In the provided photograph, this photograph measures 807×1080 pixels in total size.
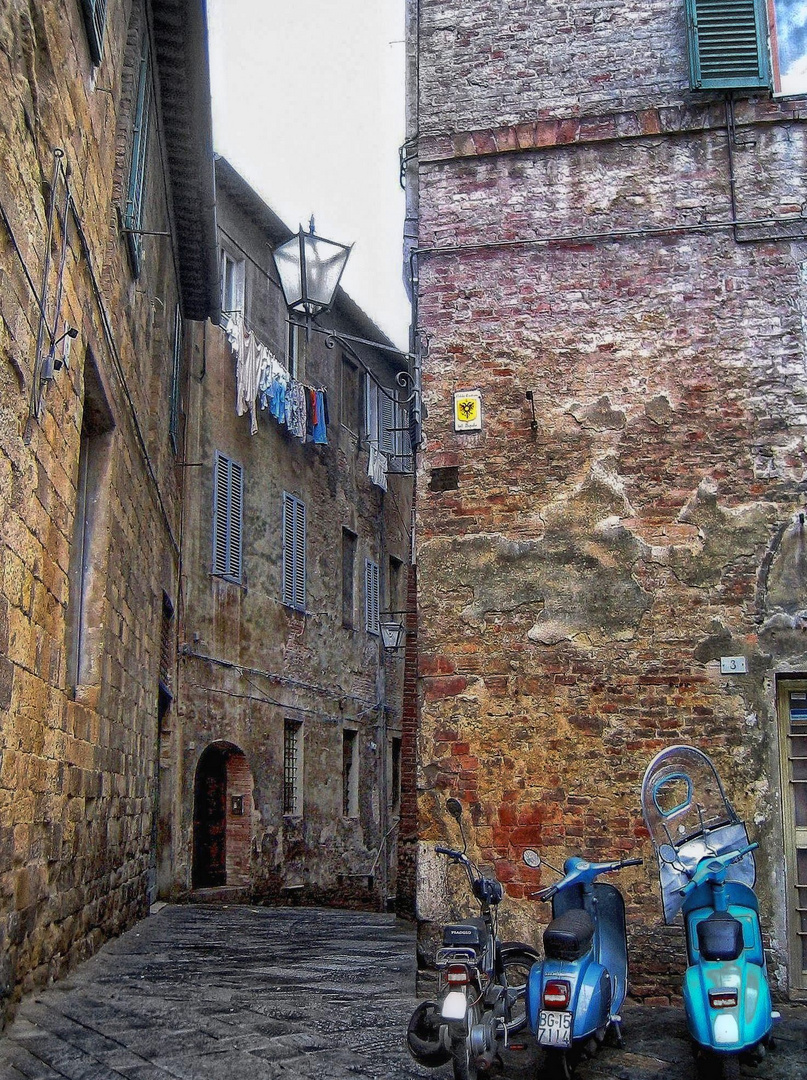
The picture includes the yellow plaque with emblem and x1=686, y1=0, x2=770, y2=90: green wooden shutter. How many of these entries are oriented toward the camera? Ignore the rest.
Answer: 2

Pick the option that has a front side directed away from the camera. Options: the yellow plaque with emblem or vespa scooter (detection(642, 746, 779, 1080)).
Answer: the vespa scooter

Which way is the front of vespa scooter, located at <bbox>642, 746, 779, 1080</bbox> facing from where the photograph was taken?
facing away from the viewer

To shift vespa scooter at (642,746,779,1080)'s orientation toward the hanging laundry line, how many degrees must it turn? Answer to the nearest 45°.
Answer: approximately 45° to its left

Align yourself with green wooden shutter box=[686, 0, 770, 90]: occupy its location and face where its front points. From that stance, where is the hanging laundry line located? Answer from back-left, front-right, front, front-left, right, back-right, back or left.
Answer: back-right

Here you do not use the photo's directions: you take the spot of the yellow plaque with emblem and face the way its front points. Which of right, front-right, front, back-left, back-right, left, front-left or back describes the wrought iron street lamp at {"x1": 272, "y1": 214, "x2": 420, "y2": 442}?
back-right

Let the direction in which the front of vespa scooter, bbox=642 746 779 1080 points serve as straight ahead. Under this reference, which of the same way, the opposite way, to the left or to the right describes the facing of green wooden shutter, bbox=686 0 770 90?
the opposite way

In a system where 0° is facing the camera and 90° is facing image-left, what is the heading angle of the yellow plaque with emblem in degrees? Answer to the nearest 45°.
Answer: approximately 0°
